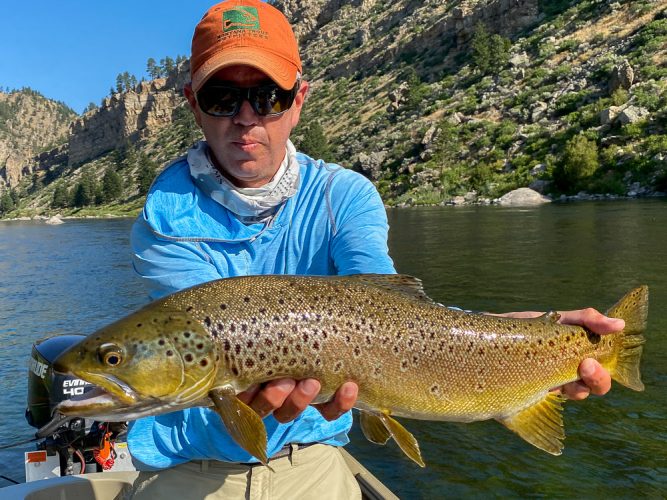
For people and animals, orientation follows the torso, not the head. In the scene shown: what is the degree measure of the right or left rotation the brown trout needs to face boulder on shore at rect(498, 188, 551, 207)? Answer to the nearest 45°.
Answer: approximately 90° to its right

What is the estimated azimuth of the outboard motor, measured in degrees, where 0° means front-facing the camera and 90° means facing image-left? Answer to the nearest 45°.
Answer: approximately 315°

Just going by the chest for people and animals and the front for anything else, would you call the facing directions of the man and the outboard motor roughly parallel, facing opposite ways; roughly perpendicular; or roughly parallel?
roughly perpendicular

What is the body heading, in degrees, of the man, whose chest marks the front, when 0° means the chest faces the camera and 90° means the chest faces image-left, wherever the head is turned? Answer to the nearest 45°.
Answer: approximately 0°

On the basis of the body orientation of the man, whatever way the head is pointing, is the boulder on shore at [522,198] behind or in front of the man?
behind

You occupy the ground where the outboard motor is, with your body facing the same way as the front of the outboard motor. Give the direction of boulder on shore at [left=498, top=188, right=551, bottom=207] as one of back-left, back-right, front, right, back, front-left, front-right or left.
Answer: left

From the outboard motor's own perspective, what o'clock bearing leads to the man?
The man is roughly at 1 o'clock from the outboard motor.

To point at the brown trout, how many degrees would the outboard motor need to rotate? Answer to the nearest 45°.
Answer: approximately 45° to its right

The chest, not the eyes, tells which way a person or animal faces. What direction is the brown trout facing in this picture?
to the viewer's left
